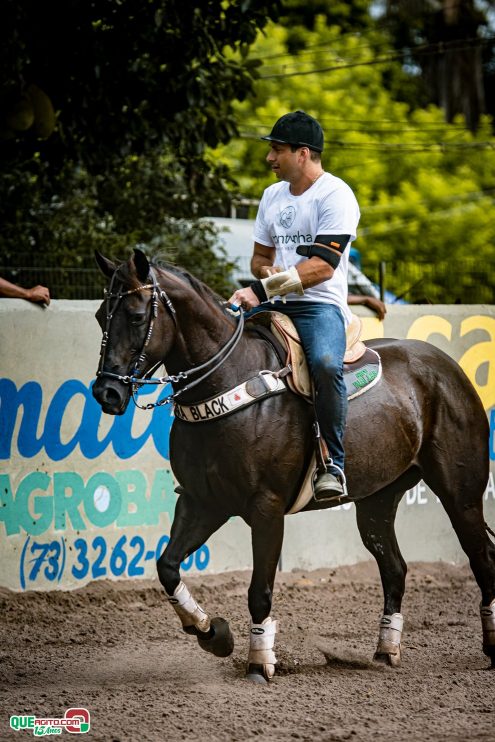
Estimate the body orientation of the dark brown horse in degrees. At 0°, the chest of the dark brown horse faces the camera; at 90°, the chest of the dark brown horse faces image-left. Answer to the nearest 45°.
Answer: approximately 45°

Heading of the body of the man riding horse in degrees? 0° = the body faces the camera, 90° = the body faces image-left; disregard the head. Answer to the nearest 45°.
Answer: approximately 45°

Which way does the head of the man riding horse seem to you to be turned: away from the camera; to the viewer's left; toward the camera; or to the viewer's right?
to the viewer's left

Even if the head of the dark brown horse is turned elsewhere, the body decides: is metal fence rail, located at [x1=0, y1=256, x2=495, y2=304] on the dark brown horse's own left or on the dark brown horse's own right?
on the dark brown horse's own right

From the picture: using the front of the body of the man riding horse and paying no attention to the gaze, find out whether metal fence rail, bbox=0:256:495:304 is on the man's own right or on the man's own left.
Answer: on the man's own right
